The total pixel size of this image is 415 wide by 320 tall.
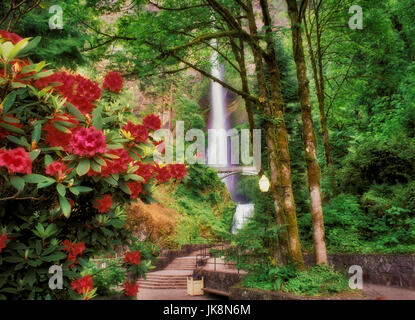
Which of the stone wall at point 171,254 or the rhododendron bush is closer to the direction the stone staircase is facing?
the rhododendron bush

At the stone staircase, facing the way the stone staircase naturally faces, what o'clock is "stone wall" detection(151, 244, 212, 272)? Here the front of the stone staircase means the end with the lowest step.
The stone wall is roughly at 6 o'clock from the stone staircase.

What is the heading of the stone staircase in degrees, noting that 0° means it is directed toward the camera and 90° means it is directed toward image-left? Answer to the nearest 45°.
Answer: approximately 0°

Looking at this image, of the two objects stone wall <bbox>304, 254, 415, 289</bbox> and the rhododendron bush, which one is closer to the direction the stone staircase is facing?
the rhododendron bush
